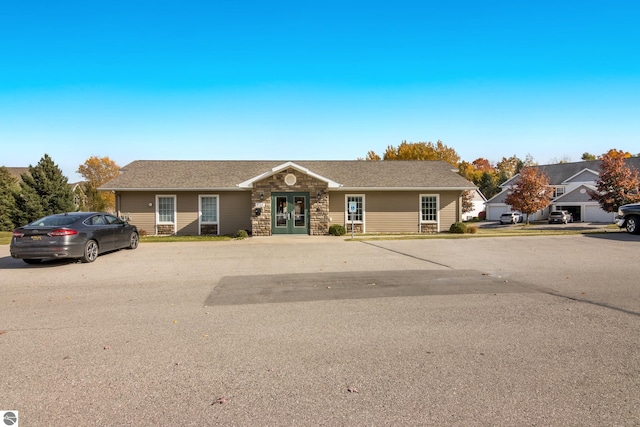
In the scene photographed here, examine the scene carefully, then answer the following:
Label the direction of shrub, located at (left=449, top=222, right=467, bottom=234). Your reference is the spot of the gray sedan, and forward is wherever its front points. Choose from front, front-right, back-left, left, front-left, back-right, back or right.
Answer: front-right

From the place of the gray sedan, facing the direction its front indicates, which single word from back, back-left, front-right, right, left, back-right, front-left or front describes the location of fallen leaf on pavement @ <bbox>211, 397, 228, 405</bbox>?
back-right

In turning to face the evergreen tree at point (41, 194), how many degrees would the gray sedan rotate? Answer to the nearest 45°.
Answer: approximately 45° to its left

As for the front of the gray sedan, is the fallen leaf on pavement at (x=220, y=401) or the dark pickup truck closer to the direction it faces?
the dark pickup truck

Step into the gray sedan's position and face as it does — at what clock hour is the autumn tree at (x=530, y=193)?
The autumn tree is roughly at 1 o'clock from the gray sedan.

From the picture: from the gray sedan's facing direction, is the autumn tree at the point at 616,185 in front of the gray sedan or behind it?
in front

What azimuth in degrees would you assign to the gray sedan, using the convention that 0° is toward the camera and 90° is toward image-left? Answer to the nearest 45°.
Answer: approximately 225°

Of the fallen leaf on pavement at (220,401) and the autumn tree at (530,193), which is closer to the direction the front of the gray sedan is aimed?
the autumn tree

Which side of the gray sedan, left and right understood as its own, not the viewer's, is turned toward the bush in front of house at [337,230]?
front

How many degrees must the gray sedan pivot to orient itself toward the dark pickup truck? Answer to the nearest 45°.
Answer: approximately 45° to its right

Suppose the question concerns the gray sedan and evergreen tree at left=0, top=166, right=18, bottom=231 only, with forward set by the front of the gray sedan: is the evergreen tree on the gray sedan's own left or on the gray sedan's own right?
on the gray sedan's own left

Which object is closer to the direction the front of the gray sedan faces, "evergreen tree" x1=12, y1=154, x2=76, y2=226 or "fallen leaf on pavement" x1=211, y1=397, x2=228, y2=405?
the evergreen tree
